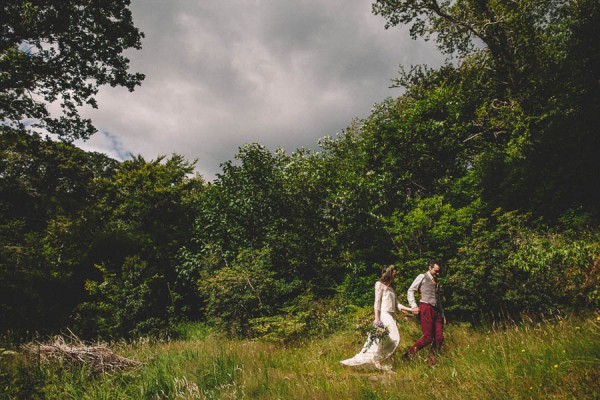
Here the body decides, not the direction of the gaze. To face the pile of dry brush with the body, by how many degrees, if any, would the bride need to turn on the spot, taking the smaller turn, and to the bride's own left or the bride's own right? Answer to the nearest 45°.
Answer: approximately 180°

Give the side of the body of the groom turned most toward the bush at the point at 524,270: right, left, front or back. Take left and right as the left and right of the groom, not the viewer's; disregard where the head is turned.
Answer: left

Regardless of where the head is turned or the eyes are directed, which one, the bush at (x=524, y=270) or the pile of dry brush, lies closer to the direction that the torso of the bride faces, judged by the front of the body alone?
the bush

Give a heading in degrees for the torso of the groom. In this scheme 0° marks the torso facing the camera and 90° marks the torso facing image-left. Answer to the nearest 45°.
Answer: approximately 315°

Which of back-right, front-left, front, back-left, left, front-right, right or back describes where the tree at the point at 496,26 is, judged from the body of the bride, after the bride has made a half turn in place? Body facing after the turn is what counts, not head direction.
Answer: back-right

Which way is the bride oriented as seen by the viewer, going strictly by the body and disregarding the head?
to the viewer's right
